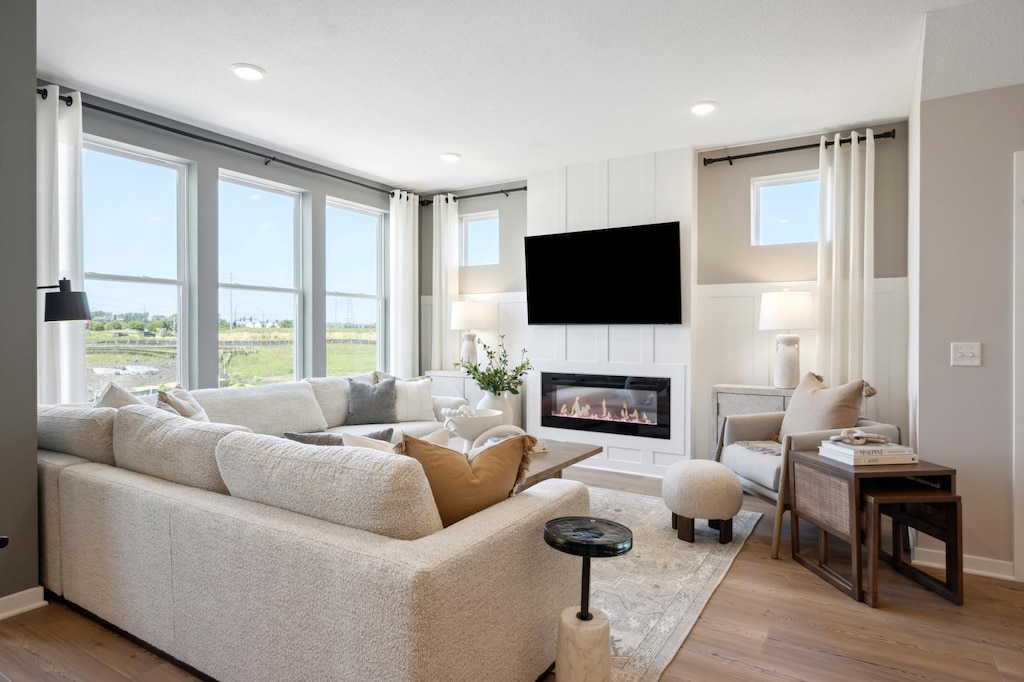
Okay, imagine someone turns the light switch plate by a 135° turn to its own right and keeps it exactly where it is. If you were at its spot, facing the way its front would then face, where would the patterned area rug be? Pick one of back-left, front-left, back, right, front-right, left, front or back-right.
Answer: left

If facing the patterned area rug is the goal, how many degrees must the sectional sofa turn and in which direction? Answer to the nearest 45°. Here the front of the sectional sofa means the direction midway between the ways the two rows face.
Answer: approximately 45° to its right

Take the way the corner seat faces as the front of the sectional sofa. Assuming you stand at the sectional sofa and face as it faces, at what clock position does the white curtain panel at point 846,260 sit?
The white curtain panel is roughly at 1 o'clock from the sectional sofa.

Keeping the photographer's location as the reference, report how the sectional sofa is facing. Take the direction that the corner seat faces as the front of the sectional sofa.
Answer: facing away from the viewer and to the right of the viewer

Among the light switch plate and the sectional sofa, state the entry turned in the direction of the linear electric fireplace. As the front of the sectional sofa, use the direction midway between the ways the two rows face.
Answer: the sectional sofa

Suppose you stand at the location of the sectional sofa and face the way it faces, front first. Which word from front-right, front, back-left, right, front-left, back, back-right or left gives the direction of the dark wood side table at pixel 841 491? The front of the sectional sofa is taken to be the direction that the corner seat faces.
front-right

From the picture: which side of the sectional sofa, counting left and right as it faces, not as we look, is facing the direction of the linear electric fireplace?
front

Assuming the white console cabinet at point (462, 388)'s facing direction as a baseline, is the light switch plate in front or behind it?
in front

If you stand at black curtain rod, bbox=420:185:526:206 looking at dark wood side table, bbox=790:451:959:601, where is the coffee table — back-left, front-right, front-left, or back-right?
front-right

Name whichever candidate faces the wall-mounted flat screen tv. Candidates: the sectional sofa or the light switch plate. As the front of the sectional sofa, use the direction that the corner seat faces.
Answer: the sectional sofa

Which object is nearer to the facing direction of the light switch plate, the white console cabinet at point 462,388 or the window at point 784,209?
the white console cabinet

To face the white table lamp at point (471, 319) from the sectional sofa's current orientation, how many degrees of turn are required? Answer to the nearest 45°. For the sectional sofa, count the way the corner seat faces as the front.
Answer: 0° — it already faces it

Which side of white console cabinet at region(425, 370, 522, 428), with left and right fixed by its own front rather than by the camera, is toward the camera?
front
